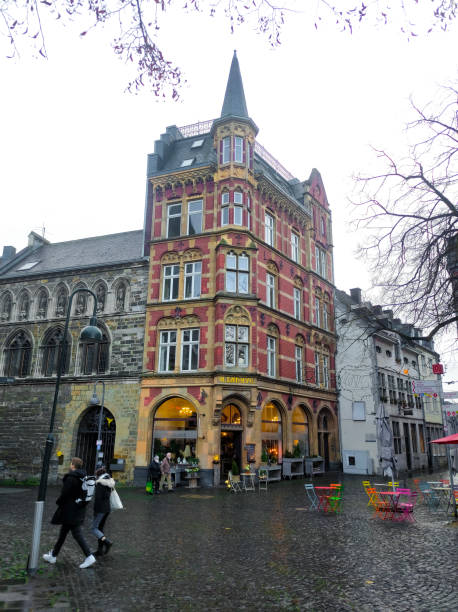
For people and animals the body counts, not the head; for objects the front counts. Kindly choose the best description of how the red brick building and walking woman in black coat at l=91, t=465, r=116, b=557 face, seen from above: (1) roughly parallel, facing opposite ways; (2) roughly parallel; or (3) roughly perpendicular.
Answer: roughly perpendicular

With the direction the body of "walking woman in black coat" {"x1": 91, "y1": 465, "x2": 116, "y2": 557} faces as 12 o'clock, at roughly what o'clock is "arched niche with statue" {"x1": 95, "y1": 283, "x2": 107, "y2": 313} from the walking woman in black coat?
The arched niche with statue is roughly at 3 o'clock from the walking woman in black coat.

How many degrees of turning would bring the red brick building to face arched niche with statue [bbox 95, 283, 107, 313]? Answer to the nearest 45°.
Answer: approximately 90° to its right

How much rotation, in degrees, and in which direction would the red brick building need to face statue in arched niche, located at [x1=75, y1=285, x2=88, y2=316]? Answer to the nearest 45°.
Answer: approximately 90° to its right

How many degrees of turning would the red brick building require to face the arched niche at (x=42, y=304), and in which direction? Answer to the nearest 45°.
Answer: approximately 90° to its right

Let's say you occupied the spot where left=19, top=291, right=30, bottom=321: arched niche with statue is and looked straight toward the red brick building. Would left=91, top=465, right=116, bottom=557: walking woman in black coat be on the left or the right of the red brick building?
right

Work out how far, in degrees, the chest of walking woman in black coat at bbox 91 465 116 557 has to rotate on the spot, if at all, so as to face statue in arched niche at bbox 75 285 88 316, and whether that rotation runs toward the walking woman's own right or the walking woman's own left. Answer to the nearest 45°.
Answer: approximately 90° to the walking woman's own right

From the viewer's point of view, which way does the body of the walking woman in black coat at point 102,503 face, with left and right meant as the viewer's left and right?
facing to the left of the viewer
